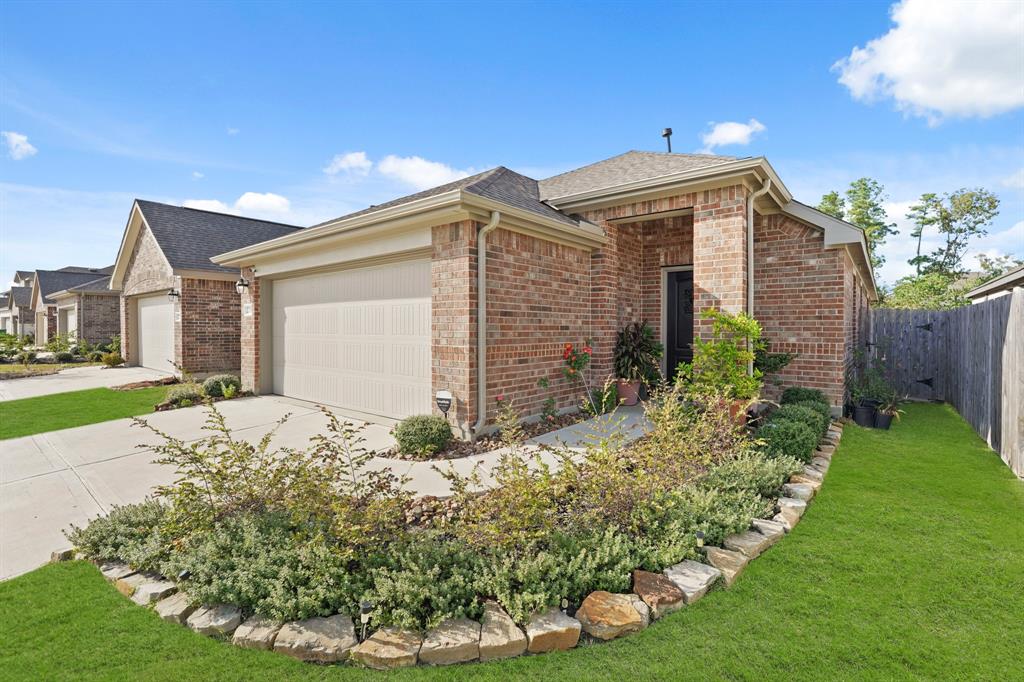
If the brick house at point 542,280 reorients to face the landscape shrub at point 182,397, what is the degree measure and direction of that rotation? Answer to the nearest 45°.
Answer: approximately 45° to its right

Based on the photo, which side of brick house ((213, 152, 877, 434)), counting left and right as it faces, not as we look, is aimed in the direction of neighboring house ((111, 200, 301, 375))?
right

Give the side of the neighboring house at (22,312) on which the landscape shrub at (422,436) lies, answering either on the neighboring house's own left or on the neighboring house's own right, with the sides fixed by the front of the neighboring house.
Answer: on the neighboring house's own left

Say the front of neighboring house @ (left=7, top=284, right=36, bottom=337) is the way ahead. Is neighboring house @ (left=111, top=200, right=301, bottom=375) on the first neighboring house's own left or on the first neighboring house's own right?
on the first neighboring house's own left

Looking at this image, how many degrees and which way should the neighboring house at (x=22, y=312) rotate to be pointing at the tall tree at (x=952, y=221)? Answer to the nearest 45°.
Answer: approximately 90° to its left

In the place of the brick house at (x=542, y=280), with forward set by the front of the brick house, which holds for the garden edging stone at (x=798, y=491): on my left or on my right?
on my left

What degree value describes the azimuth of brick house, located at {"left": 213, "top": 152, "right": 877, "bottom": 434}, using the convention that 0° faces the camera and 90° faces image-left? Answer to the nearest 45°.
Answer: approximately 45°

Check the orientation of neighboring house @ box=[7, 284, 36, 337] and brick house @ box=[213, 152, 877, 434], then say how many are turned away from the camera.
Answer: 0

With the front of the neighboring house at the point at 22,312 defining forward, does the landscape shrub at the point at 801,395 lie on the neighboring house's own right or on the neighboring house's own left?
on the neighboring house's own left

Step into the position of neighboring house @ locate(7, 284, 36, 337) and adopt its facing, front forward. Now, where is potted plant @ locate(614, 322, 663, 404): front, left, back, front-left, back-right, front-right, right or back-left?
front-left

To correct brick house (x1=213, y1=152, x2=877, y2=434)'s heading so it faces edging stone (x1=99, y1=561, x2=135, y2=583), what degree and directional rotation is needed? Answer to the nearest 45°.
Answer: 0° — it already faces it

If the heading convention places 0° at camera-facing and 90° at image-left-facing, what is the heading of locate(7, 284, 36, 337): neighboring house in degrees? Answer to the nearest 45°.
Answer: approximately 45°

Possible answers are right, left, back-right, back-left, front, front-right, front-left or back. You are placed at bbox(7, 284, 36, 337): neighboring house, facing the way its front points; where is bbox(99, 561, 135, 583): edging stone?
front-left
